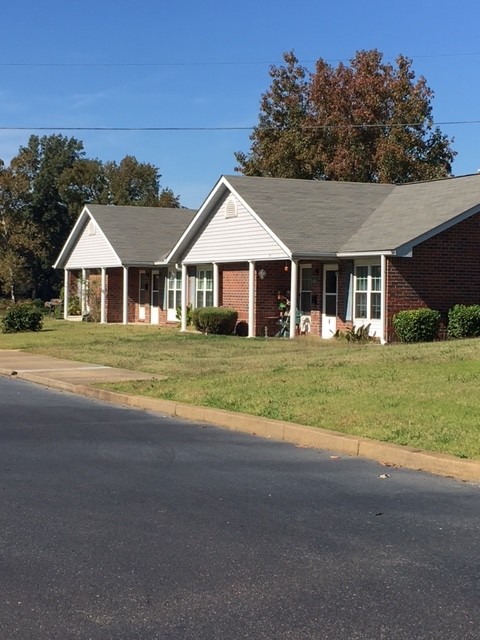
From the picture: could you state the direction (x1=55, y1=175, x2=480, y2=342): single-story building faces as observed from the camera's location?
facing the viewer and to the left of the viewer

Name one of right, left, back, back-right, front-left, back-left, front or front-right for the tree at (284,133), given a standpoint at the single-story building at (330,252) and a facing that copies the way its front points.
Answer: back-right

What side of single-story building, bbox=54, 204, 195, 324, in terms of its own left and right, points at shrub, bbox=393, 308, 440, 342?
left

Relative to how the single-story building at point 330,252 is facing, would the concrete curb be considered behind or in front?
in front

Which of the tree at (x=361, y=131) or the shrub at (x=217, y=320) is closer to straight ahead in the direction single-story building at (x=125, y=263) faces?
the shrub

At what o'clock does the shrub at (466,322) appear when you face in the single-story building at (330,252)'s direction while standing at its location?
The shrub is roughly at 9 o'clock from the single-story building.
